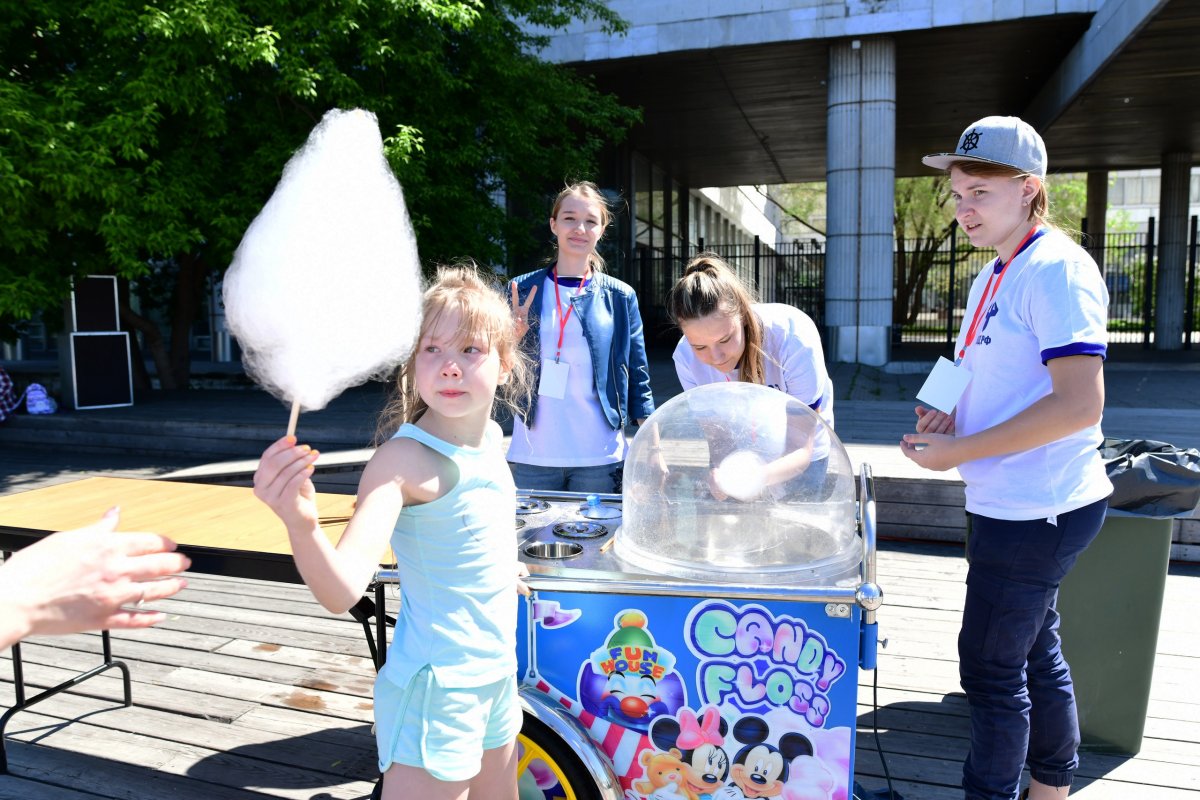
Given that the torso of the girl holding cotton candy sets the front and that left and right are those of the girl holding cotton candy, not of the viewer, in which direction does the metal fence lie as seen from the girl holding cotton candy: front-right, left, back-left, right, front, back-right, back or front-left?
left

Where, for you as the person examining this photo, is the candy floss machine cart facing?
facing the viewer

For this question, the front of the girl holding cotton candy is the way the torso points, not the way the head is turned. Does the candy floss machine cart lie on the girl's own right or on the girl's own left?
on the girl's own left

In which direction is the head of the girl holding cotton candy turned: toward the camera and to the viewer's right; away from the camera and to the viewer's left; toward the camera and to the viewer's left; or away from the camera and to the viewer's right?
toward the camera and to the viewer's left

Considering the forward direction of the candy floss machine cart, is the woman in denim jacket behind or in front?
behind

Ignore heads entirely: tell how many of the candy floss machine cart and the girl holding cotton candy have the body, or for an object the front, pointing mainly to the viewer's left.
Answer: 0

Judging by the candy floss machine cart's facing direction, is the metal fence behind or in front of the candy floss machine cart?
behind
